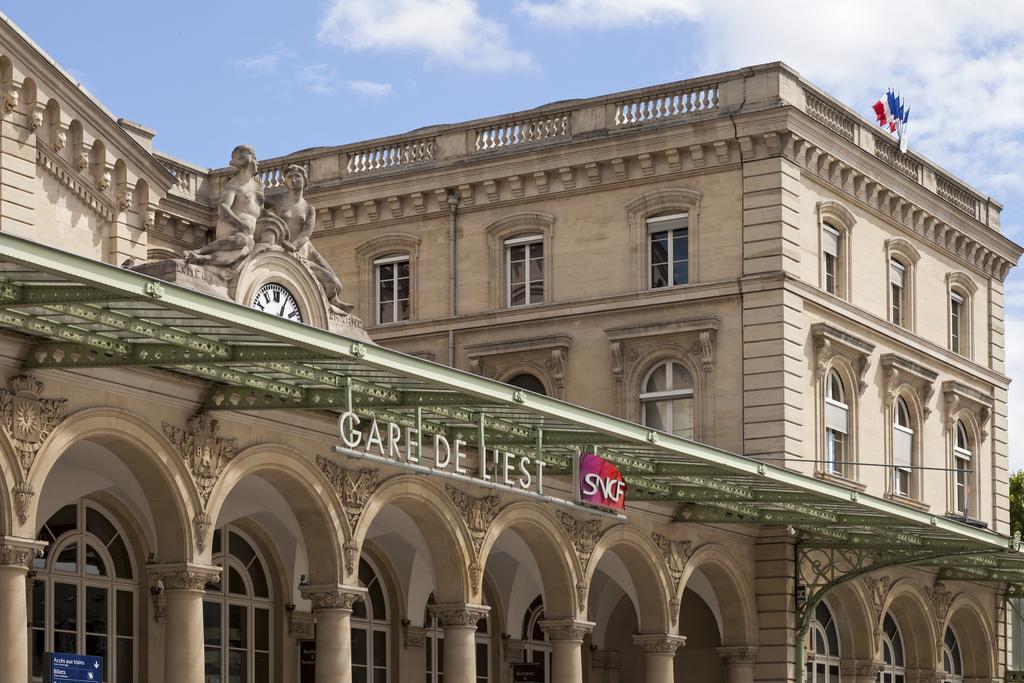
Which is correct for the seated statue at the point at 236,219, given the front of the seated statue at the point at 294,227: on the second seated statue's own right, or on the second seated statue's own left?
on the second seated statue's own right

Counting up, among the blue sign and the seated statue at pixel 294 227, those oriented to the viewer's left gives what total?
0

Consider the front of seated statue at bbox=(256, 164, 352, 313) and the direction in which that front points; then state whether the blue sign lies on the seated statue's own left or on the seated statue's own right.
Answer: on the seated statue's own right

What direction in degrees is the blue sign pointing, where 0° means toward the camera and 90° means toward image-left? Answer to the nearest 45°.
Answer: approximately 315°

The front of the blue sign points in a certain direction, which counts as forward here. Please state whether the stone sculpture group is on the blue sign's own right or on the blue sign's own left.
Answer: on the blue sign's own left

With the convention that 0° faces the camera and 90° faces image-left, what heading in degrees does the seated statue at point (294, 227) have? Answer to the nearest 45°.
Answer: approximately 315°
